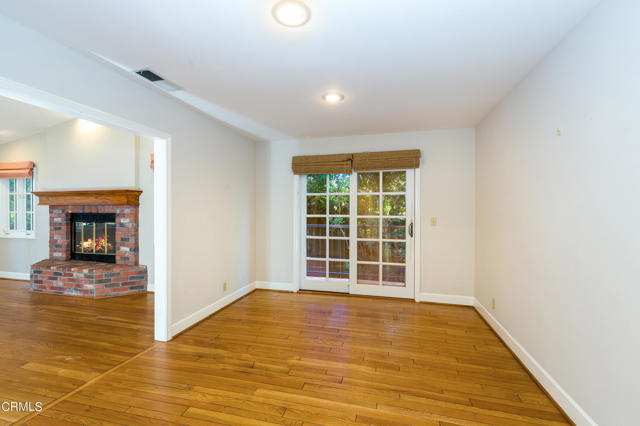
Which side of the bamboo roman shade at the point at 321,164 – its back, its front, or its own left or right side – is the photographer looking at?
front

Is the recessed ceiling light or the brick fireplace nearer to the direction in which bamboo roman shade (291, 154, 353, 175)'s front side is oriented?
the recessed ceiling light

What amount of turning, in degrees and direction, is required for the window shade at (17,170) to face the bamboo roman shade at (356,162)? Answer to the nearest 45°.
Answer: approximately 45° to its left

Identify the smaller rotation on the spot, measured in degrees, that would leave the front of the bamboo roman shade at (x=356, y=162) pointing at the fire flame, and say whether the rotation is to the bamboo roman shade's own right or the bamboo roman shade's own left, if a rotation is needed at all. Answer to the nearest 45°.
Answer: approximately 90° to the bamboo roman shade's own right

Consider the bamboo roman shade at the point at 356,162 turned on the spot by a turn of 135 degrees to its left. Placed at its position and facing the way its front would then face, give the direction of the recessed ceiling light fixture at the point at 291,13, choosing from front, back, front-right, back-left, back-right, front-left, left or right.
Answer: back-right

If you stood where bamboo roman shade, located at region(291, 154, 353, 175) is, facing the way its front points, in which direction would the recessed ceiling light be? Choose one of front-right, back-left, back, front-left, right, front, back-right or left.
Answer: front

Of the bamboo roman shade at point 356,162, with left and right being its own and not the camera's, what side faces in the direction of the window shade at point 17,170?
right

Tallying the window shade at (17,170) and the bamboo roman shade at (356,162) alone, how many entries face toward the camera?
2

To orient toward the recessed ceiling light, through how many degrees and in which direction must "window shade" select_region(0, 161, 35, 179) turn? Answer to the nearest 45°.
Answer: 0° — it already faces it

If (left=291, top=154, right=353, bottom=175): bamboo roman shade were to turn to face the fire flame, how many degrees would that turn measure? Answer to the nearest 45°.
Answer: approximately 90° to its right

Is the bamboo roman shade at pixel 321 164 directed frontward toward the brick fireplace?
no

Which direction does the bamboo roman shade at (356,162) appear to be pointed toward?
toward the camera

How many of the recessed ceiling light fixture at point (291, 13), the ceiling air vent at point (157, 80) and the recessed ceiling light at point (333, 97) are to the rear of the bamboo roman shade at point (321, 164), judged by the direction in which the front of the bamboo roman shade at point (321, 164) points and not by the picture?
0
